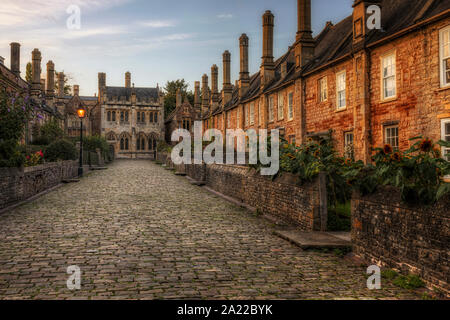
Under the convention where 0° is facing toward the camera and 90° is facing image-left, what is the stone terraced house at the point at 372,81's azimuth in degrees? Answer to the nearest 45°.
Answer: approximately 45°

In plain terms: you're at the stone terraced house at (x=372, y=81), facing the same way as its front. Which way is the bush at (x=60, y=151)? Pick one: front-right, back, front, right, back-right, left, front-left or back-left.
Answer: front-right

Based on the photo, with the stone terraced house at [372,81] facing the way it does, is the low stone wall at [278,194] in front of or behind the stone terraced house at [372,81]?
in front

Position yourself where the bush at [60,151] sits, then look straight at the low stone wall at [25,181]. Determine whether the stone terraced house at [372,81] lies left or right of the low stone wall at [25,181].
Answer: left
